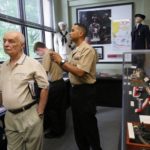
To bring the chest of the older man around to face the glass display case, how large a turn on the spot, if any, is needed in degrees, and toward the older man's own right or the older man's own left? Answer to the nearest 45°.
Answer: approximately 135° to the older man's own left

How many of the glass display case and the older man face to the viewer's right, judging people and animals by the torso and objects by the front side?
0

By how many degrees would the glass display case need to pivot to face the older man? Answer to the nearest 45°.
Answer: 0° — it already faces them

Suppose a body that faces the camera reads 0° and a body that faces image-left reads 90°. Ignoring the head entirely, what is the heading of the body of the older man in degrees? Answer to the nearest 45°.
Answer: approximately 45°

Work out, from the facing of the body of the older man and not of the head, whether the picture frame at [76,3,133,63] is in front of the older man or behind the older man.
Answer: behind

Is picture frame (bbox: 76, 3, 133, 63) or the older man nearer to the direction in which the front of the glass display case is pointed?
the older man

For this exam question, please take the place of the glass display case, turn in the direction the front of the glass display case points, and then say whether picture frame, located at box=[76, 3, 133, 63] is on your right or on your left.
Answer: on your right
